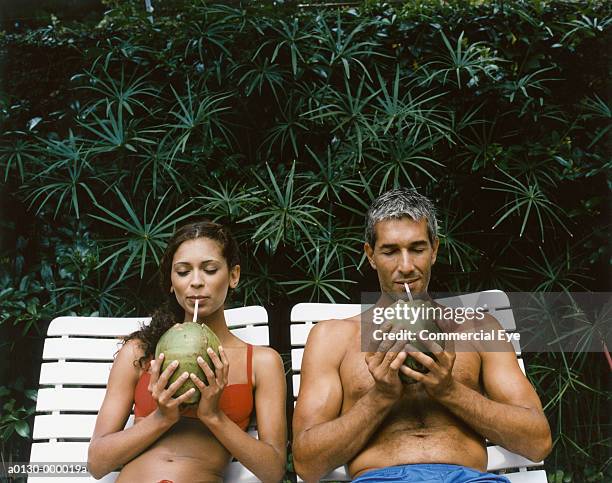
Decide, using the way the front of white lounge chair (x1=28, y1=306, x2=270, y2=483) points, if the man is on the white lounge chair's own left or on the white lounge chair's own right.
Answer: on the white lounge chair's own left

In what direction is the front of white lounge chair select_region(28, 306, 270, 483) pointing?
toward the camera

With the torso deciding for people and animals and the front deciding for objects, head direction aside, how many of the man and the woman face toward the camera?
2

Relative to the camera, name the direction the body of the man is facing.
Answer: toward the camera
